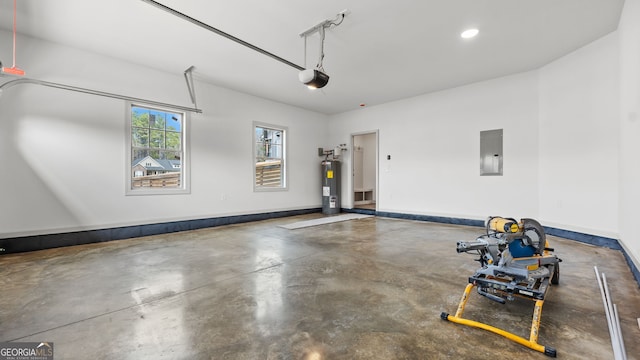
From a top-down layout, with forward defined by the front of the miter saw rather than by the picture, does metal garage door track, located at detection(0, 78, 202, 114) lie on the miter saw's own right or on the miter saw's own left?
on the miter saw's own right

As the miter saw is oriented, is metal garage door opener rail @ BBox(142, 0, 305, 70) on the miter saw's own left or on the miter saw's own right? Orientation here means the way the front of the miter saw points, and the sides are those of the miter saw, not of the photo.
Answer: on the miter saw's own right
